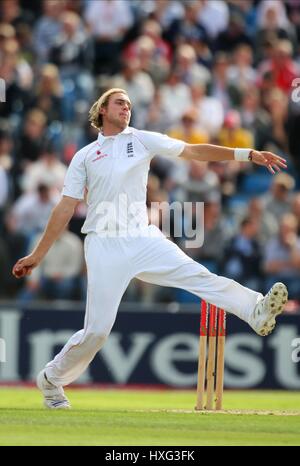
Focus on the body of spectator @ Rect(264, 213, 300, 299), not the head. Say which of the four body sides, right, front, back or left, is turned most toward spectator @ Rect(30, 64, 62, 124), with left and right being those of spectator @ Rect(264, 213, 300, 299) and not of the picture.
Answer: right

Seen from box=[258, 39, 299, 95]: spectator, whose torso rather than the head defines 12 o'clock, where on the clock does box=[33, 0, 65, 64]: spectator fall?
box=[33, 0, 65, 64]: spectator is roughly at 3 o'clock from box=[258, 39, 299, 95]: spectator.

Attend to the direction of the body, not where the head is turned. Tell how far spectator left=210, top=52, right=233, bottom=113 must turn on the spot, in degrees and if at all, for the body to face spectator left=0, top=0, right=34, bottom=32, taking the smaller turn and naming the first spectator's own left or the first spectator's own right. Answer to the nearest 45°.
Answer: approximately 90° to the first spectator's own right

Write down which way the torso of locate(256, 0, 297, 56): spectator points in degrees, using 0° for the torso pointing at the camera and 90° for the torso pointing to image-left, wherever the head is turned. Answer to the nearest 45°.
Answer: approximately 0°

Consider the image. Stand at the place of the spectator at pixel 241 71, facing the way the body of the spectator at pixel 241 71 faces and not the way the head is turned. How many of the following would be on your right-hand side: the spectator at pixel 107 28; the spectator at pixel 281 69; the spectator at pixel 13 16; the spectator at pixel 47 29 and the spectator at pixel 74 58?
4

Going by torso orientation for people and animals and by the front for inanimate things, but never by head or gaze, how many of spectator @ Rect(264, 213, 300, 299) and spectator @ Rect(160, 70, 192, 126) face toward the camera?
2
